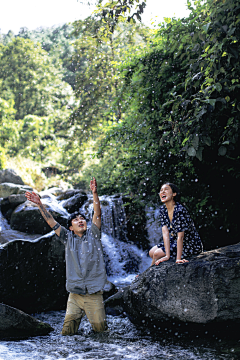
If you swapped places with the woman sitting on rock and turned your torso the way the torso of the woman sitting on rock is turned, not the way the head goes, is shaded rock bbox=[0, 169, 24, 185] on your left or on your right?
on your right

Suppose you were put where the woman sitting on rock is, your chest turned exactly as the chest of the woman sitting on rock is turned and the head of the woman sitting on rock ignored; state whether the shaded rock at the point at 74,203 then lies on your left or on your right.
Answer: on your right

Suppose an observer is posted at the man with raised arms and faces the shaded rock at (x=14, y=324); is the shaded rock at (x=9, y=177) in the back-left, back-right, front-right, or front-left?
front-right

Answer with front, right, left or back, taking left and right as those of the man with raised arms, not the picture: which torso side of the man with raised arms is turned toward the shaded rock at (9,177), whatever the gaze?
back

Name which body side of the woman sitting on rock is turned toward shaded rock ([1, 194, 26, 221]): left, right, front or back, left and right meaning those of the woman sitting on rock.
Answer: right

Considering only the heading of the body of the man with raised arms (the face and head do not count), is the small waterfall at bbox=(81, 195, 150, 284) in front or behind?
behind

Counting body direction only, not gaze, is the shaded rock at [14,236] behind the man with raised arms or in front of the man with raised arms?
behind

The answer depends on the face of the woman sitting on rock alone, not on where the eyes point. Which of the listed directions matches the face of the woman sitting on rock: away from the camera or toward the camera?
toward the camera

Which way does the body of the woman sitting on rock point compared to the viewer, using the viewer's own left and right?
facing the viewer and to the left of the viewer

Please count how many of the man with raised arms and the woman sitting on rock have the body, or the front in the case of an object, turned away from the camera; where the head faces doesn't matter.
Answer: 0

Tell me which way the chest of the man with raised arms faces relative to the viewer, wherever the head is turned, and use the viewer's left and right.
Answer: facing the viewer

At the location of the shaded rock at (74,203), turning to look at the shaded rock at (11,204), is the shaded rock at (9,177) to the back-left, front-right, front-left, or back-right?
front-right
